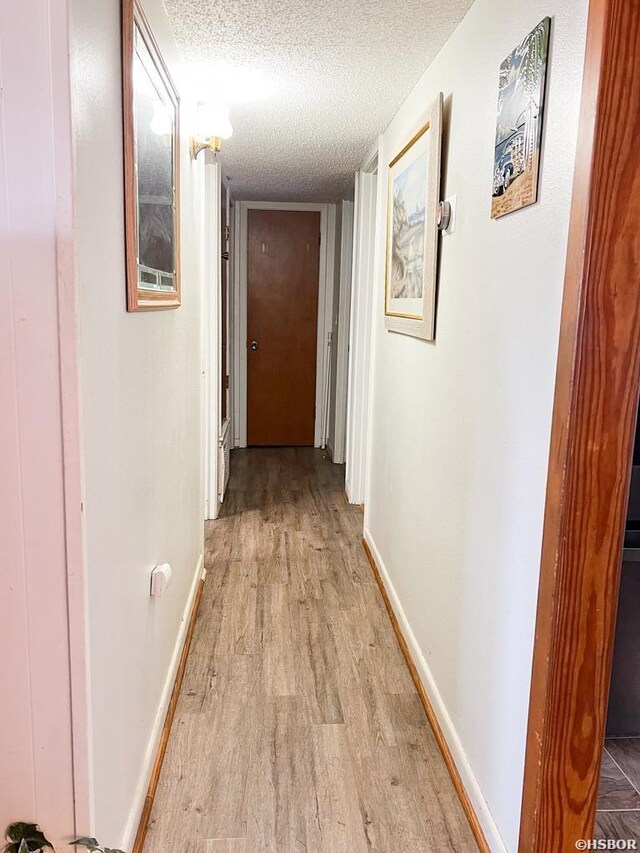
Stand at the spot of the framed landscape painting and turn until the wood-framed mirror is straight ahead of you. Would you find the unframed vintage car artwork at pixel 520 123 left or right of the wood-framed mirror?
left

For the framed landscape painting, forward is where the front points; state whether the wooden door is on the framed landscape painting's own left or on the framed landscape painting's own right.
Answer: on the framed landscape painting's own right

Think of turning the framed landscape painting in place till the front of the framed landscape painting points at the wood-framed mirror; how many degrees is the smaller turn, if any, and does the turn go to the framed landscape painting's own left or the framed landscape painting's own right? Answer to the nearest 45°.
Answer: approximately 45° to the framed landscape painting's own left

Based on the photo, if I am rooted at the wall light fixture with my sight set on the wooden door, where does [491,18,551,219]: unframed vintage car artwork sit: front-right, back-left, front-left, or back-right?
back-right

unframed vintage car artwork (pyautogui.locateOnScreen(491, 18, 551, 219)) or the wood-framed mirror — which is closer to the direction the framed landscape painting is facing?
the wood-framed mirror

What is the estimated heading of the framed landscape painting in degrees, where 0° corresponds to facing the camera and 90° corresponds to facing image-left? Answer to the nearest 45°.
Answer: approximately 90°

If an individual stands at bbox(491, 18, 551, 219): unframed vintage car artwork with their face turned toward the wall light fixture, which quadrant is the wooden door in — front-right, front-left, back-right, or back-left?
front-right

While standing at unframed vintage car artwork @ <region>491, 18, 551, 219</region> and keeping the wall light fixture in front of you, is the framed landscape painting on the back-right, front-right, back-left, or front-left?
front-right

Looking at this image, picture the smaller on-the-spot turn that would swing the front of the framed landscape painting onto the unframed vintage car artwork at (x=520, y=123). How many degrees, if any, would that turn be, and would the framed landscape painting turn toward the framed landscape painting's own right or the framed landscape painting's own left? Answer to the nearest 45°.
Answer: approximately 90° to the framed landscape painting's own left

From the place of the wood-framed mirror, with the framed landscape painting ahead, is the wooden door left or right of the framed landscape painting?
left
